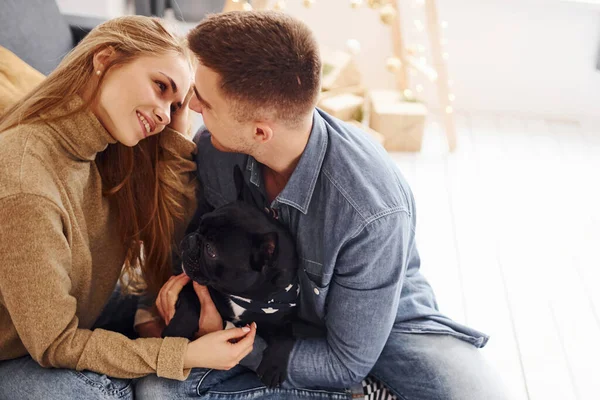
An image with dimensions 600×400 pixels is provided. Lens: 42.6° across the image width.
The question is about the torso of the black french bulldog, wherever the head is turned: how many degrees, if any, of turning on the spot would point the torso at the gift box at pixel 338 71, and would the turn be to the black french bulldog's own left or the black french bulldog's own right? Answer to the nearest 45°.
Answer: approximately 135° to the black french bulldog's own right

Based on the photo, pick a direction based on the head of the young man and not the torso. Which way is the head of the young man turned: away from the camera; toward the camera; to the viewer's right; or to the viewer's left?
to the viewer's left

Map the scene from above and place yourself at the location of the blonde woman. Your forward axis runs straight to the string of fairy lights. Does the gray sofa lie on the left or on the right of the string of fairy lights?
left

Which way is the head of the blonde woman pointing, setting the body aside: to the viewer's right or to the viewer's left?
to the viewer's right

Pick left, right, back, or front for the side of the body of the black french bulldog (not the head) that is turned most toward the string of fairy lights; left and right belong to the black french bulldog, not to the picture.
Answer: back

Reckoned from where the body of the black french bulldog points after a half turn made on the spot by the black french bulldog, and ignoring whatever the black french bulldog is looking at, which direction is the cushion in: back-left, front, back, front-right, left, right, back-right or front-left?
left

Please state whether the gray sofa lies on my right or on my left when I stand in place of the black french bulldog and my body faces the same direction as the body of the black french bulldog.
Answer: on my right

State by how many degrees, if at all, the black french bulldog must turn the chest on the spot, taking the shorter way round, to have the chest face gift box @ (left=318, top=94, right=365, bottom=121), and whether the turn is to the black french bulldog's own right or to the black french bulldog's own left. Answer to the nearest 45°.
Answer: approximately 135° to the black french bulldog's own right

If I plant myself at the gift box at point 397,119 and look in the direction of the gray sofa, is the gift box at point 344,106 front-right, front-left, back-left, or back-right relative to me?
front-right

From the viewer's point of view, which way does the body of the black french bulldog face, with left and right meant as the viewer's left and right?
facing the viewer and to the left of the viewer
